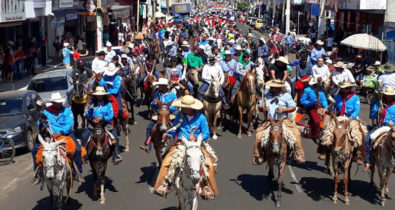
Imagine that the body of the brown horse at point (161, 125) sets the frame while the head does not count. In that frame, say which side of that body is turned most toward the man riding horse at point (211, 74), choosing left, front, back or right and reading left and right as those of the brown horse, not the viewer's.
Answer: back

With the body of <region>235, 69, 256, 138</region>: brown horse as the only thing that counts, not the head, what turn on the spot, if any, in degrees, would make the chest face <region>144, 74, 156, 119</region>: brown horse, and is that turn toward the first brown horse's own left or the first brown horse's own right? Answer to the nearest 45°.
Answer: approximately 135° to the first brown horse's own right

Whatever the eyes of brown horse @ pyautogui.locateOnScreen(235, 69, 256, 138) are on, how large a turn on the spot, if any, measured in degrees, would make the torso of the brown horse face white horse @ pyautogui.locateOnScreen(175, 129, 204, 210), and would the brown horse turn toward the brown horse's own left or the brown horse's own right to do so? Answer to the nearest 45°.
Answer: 0° — it already faces it

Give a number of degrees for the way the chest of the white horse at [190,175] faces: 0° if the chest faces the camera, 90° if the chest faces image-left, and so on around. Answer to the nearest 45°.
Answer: approximately 0°

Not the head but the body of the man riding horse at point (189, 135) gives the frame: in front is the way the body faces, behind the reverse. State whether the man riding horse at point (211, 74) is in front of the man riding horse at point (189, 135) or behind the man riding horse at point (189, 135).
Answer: behind

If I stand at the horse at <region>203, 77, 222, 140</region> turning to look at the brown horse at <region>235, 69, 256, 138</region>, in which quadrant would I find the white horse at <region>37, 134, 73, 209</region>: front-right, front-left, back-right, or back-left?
back-right

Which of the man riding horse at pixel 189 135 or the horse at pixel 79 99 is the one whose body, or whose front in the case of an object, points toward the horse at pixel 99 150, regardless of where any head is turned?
the horse at pixel 79 99

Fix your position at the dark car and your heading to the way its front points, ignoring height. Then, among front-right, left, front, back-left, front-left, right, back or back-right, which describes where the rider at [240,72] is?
back-left

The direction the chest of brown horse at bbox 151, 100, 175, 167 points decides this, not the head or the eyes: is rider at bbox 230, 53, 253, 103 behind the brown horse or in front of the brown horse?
behind
